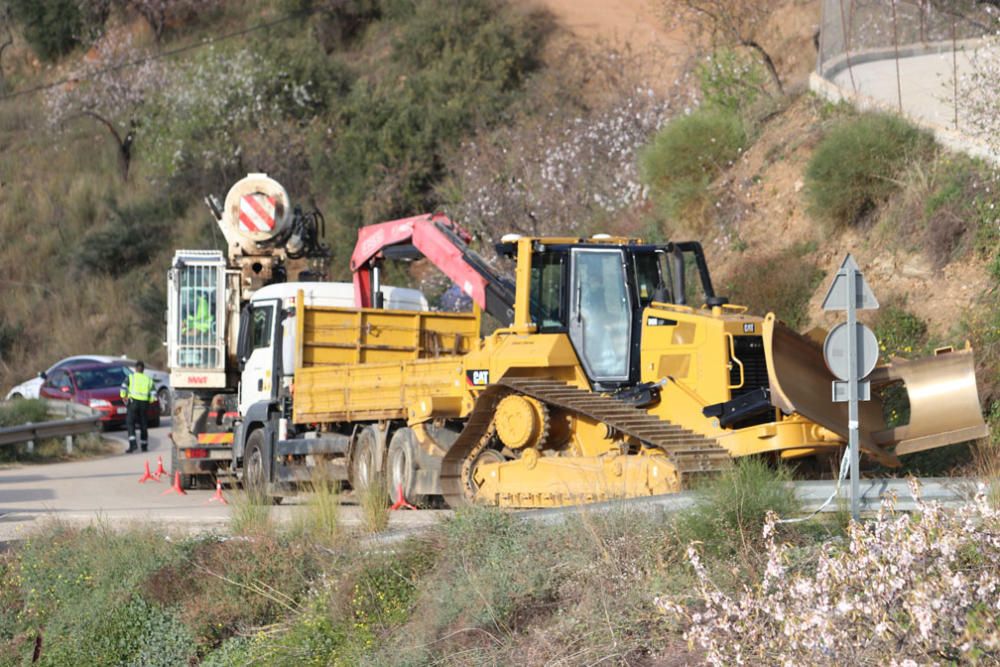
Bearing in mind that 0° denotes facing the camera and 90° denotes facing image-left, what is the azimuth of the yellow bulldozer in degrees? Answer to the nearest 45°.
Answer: approximately 315°

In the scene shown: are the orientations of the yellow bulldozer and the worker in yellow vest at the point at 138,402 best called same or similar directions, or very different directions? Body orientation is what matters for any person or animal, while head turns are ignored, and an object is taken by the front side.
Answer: very different directions

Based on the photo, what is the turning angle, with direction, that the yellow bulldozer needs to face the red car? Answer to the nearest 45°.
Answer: approximately 180°

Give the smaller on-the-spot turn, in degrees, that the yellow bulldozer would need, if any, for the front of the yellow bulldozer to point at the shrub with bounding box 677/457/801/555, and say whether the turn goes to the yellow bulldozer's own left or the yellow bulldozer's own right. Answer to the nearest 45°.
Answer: approximately 45° to the yellow bulldozer's own right

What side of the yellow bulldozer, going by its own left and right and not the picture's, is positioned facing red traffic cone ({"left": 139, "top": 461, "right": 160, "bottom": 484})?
back

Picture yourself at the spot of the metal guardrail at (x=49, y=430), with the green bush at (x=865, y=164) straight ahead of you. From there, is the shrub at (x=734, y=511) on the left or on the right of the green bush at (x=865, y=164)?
right

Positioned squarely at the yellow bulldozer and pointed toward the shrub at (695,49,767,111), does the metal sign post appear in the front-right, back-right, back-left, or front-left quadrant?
back-right
